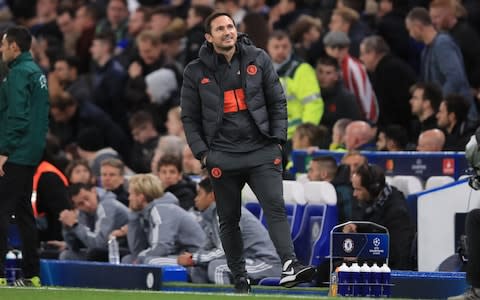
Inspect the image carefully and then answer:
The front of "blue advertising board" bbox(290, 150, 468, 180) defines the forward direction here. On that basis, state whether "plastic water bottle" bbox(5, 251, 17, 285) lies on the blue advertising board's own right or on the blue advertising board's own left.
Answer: on the blue advertising board's own right

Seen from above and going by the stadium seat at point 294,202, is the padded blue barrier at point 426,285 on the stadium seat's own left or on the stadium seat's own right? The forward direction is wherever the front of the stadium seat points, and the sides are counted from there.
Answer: on the stadium seat's own left

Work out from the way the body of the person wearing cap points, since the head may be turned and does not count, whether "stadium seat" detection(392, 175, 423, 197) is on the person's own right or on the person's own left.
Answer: on the person's own left

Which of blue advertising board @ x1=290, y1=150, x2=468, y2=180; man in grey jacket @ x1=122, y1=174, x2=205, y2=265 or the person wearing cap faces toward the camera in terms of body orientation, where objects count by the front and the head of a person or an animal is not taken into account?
the blue advertising board

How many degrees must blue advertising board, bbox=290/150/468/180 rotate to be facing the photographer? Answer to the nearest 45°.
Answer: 0° — it already faces them

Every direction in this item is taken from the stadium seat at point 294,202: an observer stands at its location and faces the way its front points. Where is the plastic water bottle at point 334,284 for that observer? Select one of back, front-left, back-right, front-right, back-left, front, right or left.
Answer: front-left

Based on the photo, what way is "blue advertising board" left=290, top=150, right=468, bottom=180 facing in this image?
toward the camera

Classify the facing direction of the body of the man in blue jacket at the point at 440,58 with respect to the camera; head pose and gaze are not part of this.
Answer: to the viewer's left

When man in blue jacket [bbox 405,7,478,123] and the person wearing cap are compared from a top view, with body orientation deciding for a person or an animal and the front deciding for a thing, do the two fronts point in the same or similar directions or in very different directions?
same or similar directions

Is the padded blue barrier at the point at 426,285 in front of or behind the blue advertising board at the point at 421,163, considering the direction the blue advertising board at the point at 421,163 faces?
in front
